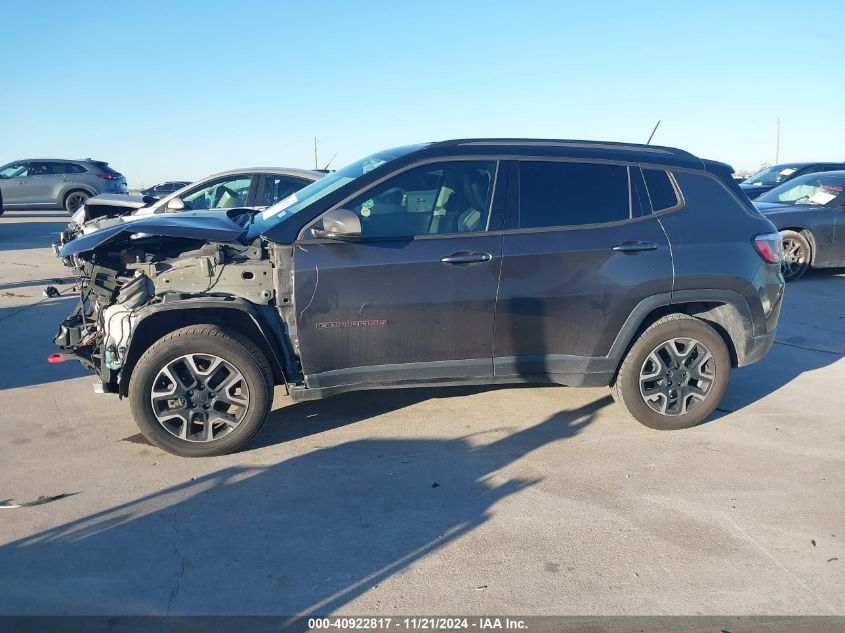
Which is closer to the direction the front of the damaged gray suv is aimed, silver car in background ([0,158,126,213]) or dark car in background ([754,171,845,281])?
the silver car in background

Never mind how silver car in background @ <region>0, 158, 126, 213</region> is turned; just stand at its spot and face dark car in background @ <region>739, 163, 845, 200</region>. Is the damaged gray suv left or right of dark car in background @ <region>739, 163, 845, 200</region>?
right

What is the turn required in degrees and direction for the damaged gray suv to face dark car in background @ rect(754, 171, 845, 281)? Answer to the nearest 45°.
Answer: approximately 135° to its right

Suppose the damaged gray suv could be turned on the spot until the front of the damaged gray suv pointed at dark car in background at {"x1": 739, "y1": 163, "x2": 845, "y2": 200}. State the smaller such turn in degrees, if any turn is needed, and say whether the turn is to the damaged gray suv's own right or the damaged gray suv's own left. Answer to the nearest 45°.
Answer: approximately 135° to the damaged gray suv's own right

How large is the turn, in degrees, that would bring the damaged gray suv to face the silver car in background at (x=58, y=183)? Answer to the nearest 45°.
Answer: approximately 45° to its right

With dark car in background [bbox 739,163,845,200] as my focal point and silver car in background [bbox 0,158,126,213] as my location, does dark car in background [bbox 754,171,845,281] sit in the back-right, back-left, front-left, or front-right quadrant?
front-right

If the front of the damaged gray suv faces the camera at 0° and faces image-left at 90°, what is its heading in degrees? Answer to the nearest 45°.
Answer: approximately 90°
